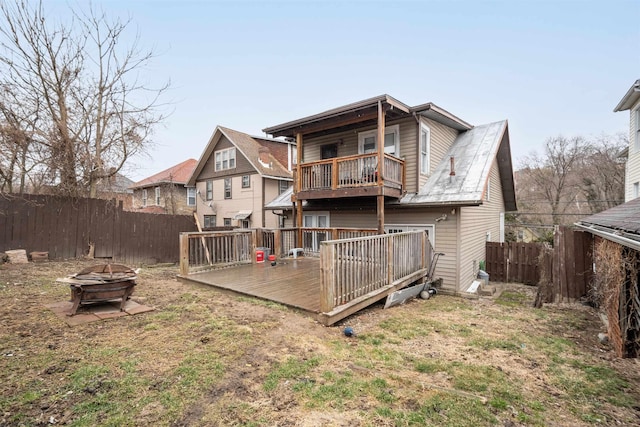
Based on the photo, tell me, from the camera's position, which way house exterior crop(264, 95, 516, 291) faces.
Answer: facing away from the viewer and to the right of the viewer

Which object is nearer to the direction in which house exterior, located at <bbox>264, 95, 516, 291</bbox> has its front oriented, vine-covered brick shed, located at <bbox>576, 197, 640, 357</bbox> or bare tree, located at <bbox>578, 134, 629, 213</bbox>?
the bare tree

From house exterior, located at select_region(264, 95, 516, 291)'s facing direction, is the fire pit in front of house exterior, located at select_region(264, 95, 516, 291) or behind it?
behind

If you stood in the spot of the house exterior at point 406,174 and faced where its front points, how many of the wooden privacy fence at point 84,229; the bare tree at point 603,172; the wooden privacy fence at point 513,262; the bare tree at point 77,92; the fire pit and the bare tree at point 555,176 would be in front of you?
3

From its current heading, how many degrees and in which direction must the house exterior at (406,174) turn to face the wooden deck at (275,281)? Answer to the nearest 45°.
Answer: approximately 180°

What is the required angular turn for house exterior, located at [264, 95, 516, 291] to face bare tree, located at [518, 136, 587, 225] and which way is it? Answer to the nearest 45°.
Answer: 0° — it already faces it
